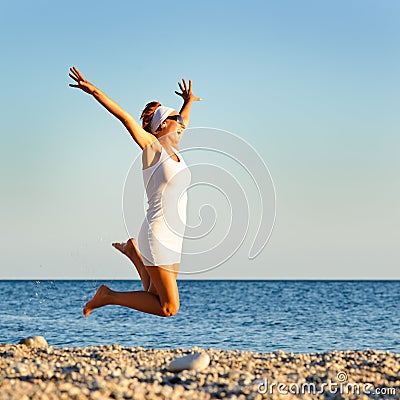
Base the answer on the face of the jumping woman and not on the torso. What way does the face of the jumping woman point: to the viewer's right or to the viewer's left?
to the viewer's right

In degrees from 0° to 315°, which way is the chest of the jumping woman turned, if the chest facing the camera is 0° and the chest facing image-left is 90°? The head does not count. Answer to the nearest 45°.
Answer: approximately 270°
